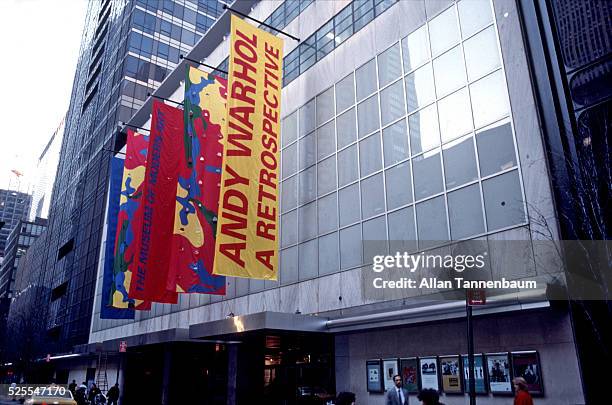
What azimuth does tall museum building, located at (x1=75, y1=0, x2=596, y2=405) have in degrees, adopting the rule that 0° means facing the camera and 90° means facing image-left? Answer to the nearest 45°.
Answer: approximately 45°

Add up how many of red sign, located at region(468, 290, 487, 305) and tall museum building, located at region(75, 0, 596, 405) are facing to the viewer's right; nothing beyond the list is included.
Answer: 0

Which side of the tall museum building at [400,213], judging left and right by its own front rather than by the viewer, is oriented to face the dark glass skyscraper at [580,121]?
left

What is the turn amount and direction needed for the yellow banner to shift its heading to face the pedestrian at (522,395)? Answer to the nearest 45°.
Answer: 0° — it already faces them

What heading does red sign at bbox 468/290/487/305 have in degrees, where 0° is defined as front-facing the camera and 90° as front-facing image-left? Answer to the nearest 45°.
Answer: approximately 0°

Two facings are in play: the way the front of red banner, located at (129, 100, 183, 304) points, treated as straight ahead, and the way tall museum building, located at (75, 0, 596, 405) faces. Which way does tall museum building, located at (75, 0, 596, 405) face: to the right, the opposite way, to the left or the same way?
to the right

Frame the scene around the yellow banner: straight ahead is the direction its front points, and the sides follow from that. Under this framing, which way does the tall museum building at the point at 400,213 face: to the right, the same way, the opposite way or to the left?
to the right

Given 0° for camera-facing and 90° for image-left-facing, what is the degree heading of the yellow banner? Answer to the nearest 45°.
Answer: approximately 315°

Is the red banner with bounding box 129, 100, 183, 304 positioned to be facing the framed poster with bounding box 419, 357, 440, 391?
yes

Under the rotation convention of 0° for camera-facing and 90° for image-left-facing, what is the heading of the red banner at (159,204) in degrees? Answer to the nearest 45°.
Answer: approximately 315°
